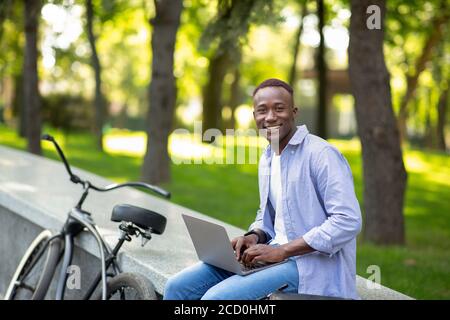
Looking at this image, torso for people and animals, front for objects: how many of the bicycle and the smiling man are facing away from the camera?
0

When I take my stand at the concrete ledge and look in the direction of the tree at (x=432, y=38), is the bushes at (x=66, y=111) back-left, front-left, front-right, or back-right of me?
front-left

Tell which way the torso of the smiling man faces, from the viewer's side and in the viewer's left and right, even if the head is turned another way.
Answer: facing the viewer and to the left of the viewer

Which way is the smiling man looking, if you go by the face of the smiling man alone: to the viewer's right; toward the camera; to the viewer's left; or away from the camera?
toward the camera

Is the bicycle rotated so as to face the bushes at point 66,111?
no

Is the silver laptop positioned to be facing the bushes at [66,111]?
no

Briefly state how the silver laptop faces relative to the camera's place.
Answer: facing away from the viewer and to the right of the viewer

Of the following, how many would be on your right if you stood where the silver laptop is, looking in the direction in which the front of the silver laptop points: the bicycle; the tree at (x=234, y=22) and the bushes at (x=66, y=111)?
0

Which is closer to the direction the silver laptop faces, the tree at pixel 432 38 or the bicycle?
the tree
